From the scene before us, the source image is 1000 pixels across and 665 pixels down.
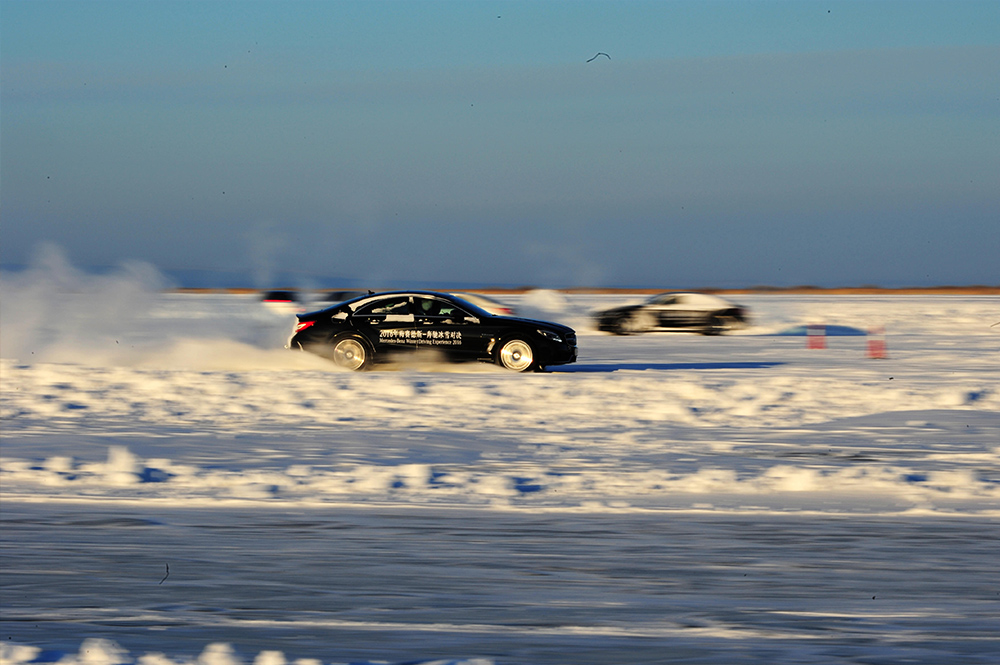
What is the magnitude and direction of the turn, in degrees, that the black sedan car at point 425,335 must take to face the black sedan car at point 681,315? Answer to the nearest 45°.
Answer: approximately 45° to its left

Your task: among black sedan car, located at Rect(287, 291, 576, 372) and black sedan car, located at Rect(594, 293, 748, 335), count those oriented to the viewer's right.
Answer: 1

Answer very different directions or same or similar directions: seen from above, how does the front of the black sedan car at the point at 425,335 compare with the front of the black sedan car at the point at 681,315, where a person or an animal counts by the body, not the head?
very different directions

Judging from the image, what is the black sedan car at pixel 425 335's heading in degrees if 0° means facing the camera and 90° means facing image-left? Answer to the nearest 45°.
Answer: approximately 270°

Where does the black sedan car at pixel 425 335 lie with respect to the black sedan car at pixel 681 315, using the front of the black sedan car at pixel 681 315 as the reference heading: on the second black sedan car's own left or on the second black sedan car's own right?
on the second black sedan car's own left

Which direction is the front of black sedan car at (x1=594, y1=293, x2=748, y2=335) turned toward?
to the viewer's left
